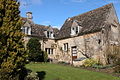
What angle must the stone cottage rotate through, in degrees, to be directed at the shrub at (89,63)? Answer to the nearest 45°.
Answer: approximately 45° to its left

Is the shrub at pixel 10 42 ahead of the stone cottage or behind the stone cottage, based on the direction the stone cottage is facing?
ahead

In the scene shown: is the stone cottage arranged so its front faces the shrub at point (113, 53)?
no

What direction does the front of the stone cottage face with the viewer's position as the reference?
facing the viewer and to the left of the viewer
